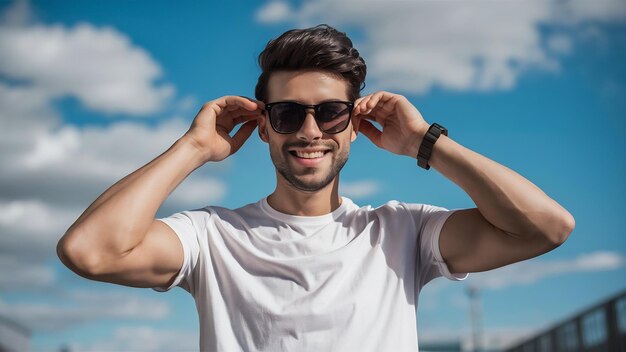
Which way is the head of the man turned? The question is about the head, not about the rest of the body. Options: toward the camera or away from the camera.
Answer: toward the camera

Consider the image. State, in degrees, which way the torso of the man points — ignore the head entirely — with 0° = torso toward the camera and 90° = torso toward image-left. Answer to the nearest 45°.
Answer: approximately 0°
